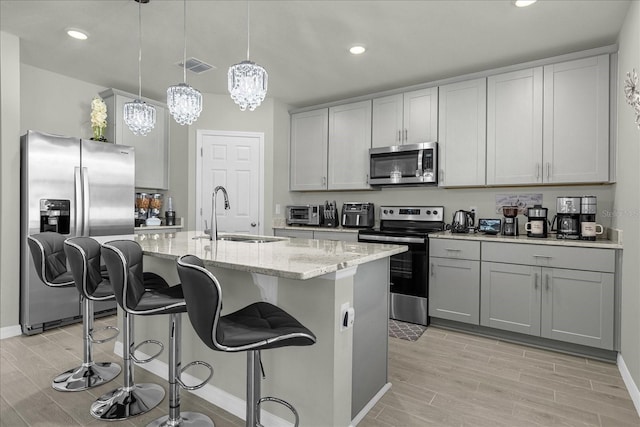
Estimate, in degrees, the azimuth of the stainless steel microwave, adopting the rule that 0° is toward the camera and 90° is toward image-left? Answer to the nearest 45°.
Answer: approximately 45°

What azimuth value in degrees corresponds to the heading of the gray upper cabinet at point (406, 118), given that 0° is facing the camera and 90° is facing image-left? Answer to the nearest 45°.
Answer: approximately 45°

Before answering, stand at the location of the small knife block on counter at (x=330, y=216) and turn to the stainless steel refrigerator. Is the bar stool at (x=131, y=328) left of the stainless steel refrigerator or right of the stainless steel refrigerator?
left

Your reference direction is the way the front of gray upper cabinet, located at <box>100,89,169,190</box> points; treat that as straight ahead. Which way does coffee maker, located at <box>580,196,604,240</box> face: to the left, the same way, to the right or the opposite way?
to the right

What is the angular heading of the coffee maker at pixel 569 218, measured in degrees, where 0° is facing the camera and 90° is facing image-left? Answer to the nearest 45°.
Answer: approximately 0°

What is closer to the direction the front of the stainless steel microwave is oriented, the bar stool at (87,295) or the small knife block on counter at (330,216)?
the bar stool

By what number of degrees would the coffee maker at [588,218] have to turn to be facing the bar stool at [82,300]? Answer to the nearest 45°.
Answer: approximately 45° to its right

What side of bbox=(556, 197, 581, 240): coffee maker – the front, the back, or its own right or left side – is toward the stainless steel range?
right

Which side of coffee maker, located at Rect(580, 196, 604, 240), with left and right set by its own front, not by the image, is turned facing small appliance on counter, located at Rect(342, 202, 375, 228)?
right
